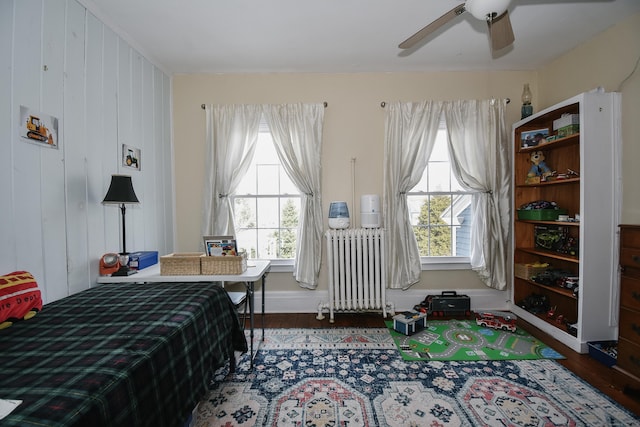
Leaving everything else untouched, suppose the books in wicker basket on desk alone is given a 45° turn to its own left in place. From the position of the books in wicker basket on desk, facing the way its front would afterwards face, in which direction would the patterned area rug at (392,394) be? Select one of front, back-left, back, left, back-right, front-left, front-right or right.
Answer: front

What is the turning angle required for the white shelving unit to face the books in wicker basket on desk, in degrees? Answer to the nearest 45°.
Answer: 0° — it already faces it

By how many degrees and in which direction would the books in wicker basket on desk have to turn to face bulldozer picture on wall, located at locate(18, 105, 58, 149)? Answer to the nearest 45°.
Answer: approximately 90° to its right

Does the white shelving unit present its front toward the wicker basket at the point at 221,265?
yes

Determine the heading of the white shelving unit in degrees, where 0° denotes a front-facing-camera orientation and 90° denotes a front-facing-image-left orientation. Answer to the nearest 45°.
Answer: approximately 45°

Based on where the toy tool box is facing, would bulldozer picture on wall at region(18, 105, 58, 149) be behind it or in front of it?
in front

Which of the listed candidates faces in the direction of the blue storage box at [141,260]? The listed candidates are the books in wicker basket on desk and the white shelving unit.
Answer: the white shelving unit

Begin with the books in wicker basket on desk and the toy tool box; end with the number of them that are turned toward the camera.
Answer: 2

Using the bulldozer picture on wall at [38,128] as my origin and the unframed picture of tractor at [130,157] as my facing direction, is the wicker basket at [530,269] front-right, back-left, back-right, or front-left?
front-right

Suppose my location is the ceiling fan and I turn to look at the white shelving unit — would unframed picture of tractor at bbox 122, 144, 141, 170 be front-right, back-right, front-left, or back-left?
back-left

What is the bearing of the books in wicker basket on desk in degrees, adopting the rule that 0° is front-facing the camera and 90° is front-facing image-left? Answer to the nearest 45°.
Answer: approximately 0°

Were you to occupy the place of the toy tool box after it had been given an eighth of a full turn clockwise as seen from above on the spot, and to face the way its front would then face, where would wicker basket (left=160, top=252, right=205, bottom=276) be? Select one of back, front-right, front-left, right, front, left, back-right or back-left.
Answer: front

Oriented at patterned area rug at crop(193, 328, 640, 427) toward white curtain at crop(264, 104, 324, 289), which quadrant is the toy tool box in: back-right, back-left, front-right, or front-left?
front-right

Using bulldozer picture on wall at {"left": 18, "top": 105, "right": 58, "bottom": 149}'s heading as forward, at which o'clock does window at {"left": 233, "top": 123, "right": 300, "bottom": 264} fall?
The window is roughly at 10 o'clock from the bulldozer picture on wall.

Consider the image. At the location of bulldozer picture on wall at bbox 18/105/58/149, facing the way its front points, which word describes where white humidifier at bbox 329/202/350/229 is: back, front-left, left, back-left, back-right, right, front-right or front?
front-left

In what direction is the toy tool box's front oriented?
toward the camera

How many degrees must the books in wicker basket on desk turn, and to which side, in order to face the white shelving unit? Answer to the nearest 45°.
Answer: approximately 90° to its left

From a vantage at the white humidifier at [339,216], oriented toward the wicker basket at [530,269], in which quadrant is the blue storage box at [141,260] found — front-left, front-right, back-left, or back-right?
back-right
